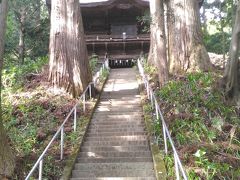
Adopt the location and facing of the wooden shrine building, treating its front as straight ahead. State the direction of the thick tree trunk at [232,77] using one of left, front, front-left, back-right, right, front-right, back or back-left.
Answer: front

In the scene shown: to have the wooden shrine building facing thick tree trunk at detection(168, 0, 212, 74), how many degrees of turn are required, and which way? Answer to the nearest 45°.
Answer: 0° — it already faces it

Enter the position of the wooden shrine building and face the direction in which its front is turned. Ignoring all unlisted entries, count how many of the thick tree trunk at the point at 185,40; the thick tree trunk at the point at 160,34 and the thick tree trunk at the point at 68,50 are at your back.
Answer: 0

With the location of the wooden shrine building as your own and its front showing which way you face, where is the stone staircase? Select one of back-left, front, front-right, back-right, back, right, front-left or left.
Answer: front

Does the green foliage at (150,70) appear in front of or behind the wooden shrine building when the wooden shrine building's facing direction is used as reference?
in front

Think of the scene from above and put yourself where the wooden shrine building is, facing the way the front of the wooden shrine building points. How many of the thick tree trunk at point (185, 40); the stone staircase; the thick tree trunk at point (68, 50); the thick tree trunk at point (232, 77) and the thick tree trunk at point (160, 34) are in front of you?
5

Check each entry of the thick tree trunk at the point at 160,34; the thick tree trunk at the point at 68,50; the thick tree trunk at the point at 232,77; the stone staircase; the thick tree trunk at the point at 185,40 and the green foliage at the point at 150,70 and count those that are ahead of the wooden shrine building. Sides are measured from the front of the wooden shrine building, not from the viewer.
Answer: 6

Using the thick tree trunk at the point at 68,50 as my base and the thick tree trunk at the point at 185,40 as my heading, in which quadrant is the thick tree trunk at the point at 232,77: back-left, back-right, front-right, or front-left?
front-right

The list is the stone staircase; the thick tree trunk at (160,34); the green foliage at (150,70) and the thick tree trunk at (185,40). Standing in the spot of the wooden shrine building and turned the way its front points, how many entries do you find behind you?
0

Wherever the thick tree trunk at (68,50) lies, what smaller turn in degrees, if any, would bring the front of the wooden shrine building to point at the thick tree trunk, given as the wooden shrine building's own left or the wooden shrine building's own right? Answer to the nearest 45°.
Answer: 0° — it already faces it

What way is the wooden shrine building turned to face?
toward the camera

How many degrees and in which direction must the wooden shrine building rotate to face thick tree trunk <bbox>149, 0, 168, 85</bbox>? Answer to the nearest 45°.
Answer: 0° — it already faces it
